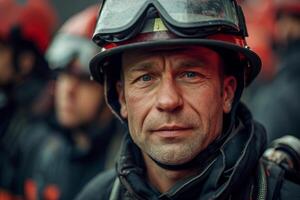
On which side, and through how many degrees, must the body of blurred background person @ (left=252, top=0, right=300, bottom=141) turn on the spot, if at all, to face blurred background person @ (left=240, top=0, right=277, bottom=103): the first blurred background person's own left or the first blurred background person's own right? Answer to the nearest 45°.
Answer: approximately 135° to the first blurred background person's own left

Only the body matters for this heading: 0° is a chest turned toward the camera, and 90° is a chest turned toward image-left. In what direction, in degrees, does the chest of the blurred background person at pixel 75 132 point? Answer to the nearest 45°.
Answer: approximately 45°

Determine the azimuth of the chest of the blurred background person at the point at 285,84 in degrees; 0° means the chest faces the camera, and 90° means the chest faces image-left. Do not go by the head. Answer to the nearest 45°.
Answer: approximately 315°

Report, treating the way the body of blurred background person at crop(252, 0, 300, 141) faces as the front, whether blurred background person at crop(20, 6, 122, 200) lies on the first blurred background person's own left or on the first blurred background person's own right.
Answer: on the first blurred background person's own right
